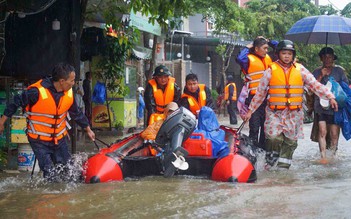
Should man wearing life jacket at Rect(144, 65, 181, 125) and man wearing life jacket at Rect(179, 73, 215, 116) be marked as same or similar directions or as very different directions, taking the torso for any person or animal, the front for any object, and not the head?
same or similar directions

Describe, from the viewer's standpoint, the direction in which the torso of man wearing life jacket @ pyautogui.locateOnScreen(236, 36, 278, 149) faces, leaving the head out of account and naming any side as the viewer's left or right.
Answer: facing the viewer and to the right of the viewer

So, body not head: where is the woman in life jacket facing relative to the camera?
toward the camera

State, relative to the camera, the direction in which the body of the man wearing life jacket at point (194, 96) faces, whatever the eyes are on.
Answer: toward the camera

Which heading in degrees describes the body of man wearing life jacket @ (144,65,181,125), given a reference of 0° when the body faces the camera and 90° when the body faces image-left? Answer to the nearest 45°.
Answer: approximately 0°

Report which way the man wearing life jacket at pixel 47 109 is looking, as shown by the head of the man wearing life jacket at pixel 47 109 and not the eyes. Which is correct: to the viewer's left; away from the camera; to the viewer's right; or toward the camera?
to the viewer's right

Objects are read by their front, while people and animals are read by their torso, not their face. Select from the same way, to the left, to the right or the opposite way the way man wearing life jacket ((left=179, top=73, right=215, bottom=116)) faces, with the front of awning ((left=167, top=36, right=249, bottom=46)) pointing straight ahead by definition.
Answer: the same way

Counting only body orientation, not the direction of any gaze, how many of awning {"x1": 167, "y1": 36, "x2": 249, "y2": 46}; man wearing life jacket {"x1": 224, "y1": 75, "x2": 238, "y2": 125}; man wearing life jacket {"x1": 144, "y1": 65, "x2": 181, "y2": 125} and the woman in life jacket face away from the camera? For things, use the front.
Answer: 0

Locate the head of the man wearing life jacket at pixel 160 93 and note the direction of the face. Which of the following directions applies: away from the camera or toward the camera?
toward the camera

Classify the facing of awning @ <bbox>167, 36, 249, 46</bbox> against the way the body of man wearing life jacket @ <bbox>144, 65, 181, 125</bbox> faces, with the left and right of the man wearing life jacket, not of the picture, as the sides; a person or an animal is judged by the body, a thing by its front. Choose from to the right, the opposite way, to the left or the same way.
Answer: the same way
